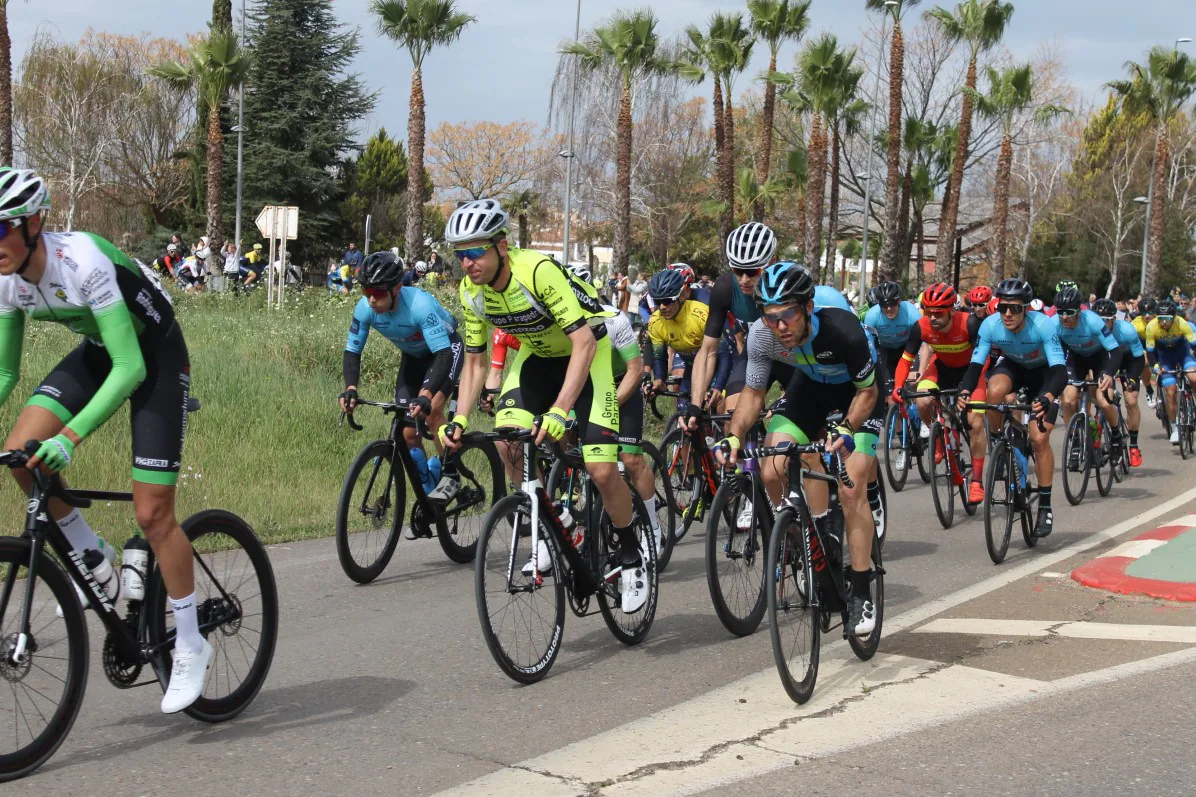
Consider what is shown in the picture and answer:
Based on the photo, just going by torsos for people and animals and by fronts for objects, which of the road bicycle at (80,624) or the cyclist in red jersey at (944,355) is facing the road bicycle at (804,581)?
the cyclist in red jersey

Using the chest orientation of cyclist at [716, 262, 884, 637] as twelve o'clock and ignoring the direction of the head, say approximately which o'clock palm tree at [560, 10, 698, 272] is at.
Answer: The palm tree is roughly at 4 o'clock from the cyclist.

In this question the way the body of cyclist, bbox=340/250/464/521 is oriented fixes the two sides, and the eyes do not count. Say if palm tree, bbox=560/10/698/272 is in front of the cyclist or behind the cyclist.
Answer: behind

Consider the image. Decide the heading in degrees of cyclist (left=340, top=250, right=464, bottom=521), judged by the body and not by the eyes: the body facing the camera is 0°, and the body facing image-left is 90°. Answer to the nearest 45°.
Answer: approximately 45°

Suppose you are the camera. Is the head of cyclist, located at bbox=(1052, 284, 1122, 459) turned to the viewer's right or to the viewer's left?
to the viewer's left

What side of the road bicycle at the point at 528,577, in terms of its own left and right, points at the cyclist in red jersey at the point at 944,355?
back

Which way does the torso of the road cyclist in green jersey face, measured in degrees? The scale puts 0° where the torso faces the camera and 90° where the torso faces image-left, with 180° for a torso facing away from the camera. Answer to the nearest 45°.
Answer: approximately 45°

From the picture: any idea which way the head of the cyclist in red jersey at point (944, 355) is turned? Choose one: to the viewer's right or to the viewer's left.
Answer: to the viewer's left

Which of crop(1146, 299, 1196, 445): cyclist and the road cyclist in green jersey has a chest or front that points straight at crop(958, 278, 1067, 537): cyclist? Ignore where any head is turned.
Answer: crop(1146, 299, 1196, 445): cyclist

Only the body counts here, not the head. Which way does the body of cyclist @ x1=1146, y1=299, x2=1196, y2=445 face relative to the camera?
toward the camera

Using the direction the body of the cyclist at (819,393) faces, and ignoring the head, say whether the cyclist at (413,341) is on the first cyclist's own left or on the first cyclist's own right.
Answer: on the first cyclist's own right

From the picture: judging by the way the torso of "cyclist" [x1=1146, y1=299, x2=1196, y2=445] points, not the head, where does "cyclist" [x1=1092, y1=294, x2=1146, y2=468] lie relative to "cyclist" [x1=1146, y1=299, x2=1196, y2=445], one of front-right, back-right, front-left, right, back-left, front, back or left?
front

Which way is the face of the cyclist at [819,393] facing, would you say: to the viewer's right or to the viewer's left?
to the viewer's left

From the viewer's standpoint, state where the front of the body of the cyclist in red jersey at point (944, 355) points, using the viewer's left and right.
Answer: facing the viewer
